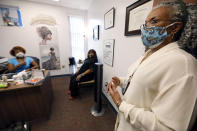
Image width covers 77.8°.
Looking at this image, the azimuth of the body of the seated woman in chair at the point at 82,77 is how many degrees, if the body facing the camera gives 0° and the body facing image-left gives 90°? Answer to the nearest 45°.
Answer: approximately 90°

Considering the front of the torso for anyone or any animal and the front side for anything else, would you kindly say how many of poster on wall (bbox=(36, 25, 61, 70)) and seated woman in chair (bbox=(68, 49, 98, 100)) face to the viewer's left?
1

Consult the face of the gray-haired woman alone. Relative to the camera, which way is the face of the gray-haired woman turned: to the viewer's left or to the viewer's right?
to the viewer's left

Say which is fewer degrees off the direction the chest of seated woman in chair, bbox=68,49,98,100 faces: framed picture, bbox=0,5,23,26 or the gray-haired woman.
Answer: the framed picture

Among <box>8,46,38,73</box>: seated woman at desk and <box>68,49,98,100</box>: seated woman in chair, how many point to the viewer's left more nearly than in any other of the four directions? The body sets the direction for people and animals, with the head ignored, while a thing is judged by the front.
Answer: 1

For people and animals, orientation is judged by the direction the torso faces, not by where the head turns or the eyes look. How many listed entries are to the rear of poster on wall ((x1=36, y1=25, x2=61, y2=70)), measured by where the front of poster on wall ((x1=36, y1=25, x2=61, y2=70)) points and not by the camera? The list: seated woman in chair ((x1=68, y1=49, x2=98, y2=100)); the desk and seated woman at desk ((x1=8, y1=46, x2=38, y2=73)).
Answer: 0

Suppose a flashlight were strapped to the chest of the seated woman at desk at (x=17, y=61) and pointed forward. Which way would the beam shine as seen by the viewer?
toward the camera

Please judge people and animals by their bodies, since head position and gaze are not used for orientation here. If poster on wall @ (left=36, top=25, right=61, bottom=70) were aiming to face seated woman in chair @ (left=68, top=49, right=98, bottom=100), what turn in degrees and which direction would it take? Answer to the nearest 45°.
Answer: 0° — it already faces them

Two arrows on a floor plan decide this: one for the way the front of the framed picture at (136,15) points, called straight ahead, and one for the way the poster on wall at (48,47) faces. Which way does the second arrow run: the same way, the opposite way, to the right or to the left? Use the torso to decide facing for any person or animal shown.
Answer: to the left

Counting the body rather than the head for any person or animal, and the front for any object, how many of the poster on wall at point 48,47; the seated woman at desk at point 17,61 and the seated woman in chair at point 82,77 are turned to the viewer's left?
1

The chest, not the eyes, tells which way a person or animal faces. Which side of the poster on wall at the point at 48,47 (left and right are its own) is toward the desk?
front

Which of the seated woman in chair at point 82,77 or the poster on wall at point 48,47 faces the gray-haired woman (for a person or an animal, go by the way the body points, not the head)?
the poster on wall

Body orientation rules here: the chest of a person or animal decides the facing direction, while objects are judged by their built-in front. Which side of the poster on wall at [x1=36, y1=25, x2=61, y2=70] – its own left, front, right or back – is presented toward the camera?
front

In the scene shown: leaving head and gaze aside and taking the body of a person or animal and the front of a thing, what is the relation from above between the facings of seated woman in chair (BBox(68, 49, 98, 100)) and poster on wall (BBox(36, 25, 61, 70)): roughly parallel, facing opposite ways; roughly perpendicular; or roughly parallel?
roughly perpendicular

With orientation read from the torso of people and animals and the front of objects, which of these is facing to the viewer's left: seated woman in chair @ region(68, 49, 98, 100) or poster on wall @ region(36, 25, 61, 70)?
the seated woman in chair

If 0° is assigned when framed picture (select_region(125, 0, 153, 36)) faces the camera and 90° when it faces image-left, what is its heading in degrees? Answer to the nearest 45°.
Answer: approximately 45°

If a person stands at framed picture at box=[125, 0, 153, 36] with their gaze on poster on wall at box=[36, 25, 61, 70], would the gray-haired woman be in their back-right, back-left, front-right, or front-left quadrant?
back-left

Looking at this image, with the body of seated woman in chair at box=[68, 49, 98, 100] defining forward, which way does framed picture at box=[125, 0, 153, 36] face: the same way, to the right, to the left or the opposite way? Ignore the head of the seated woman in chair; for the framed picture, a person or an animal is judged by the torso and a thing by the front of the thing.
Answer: the same way
